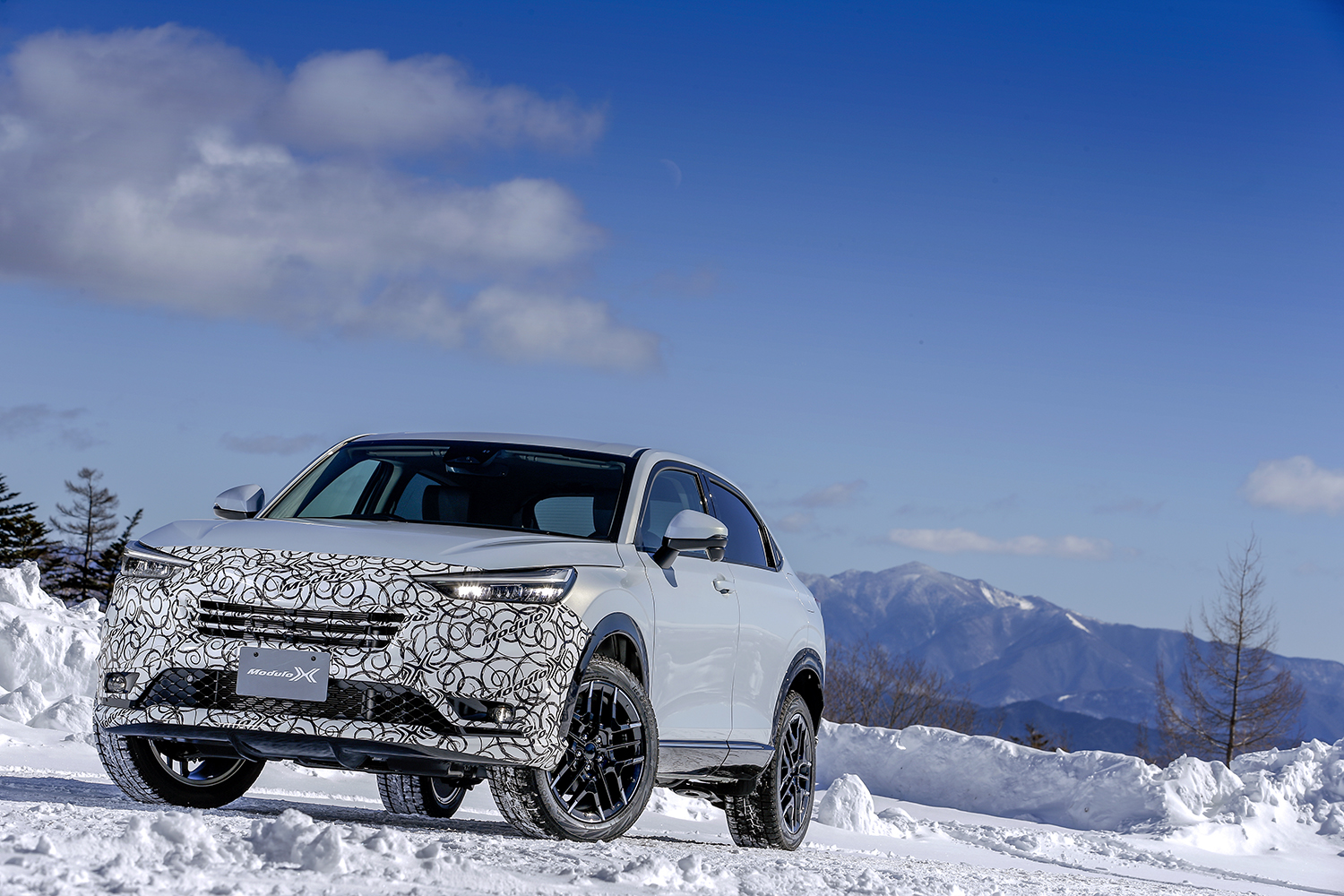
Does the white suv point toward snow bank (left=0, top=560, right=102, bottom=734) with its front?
no

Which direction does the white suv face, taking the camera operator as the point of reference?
facing the viewer and to the left of the viewer

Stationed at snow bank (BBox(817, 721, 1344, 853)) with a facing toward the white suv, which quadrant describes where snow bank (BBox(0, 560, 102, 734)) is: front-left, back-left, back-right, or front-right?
front-right

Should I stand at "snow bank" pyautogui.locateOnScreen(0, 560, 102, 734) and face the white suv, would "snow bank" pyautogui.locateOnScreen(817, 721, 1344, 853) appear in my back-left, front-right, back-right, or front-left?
front-left

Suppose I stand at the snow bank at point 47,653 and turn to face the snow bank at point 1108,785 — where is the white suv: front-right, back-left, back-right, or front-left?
front-right

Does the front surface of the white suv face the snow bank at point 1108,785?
no
